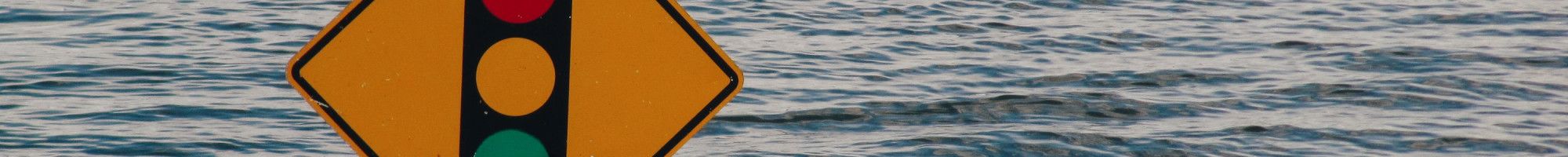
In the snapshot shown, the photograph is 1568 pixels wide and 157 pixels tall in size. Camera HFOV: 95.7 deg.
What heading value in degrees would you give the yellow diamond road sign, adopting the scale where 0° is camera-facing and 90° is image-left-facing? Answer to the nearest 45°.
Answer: approximately 0°
